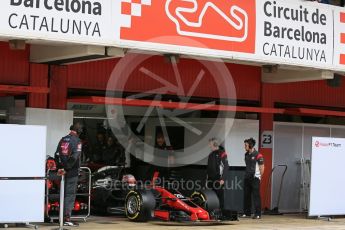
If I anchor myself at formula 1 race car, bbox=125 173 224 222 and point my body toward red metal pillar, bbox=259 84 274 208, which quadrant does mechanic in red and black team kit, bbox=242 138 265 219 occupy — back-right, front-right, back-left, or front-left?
front-right

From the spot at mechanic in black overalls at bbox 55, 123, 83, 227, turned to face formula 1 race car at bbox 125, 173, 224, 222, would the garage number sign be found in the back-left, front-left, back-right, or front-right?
front-left

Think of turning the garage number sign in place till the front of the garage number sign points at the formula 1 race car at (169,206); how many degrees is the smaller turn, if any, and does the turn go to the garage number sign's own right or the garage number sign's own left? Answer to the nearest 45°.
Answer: approximately 45° to the garage number sign's own right

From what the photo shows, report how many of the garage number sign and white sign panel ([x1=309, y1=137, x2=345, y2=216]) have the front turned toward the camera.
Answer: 2

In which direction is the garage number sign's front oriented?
toward the camera

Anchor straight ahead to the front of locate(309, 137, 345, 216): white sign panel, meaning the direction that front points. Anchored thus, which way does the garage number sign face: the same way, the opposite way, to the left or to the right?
the same way

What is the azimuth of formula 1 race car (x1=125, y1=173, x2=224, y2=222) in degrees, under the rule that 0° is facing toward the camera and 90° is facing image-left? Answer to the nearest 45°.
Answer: approximately 315°
